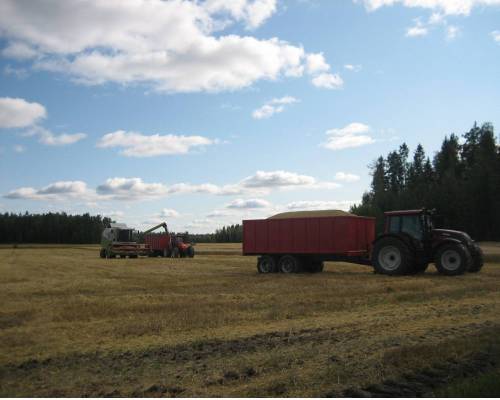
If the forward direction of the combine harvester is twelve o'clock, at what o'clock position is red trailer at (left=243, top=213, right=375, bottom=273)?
The red trailer is roughly at 1 o'clock from the combine harvester.

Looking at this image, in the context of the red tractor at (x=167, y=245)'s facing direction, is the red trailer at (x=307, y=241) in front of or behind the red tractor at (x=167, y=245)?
in front

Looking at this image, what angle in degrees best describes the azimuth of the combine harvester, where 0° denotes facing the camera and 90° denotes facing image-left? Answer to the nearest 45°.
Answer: approximately 315°

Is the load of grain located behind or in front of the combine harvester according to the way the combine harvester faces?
in front
